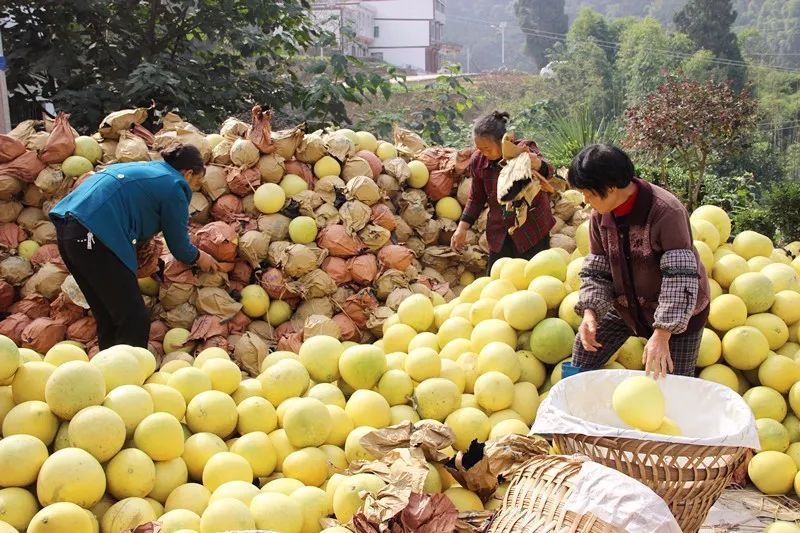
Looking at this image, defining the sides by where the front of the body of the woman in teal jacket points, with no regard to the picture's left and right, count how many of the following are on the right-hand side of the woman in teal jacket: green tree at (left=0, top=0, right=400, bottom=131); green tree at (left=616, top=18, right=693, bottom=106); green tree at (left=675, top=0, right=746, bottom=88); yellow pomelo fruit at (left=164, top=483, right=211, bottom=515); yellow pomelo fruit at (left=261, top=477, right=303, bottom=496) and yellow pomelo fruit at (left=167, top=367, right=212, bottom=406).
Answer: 3

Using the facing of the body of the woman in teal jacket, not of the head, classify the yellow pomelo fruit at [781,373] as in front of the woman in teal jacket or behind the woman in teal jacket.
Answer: in front

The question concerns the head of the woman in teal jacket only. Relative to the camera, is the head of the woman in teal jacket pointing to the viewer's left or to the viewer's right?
to the viewer's right

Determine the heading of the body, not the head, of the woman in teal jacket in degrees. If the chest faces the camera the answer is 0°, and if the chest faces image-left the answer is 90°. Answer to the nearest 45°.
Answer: approximately 270°

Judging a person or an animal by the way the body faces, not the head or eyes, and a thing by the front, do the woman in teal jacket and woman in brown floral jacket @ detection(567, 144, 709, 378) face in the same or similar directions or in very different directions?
very different directions

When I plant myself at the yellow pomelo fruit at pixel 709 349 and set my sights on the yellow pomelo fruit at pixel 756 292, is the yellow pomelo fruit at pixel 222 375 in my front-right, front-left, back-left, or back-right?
back-left

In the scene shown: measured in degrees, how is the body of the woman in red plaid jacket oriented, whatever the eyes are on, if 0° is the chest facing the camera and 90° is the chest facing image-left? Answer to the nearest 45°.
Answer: approximately 45°

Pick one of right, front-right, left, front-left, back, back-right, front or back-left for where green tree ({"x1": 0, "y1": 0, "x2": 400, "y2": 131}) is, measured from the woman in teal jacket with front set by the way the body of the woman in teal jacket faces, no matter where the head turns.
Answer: left

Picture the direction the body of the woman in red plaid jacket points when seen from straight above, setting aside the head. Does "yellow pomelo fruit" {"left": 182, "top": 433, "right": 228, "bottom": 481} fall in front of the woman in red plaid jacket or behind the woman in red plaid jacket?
in front

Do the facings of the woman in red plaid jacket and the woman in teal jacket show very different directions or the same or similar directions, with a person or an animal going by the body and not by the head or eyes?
very different directions

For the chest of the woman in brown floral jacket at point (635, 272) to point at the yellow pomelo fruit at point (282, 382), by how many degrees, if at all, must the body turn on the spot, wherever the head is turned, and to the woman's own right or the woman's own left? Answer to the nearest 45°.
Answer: approximately 45° to the woman's own right

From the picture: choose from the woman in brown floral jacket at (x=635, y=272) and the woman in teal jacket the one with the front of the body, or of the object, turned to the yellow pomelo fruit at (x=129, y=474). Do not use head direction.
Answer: the woman in brown floral jacket

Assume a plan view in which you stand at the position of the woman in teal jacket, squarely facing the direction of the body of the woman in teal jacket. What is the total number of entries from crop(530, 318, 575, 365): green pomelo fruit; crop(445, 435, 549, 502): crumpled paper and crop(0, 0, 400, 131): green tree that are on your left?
1
